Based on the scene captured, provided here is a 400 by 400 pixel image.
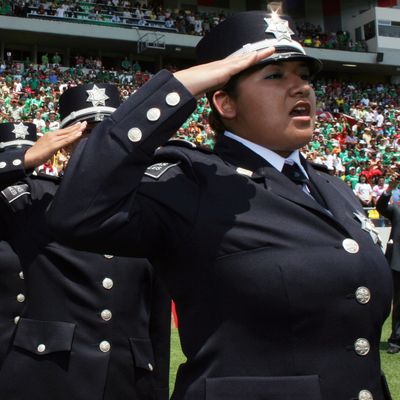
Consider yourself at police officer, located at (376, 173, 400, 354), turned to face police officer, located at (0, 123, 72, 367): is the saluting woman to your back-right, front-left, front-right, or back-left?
front-left

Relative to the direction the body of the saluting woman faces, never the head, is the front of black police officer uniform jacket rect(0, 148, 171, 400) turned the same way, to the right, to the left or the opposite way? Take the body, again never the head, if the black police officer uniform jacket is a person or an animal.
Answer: the same way

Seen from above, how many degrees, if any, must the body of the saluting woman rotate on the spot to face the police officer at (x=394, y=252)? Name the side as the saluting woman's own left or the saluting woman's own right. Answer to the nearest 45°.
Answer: approximately 135° to the saluting woman's own left

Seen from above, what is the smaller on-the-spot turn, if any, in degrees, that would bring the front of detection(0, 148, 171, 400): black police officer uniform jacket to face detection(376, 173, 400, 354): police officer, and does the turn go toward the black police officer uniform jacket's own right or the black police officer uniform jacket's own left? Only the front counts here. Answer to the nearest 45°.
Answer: approximately 90° to the black police officer uniform jacket's own left

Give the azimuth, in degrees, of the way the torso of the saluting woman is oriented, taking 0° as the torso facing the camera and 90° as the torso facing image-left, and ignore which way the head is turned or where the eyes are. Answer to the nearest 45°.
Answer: approximately 315°

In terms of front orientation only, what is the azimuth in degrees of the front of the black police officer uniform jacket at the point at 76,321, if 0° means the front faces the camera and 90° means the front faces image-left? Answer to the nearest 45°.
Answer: approximately 315°

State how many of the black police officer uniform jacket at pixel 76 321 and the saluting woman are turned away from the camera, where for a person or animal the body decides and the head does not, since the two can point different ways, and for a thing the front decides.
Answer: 0
